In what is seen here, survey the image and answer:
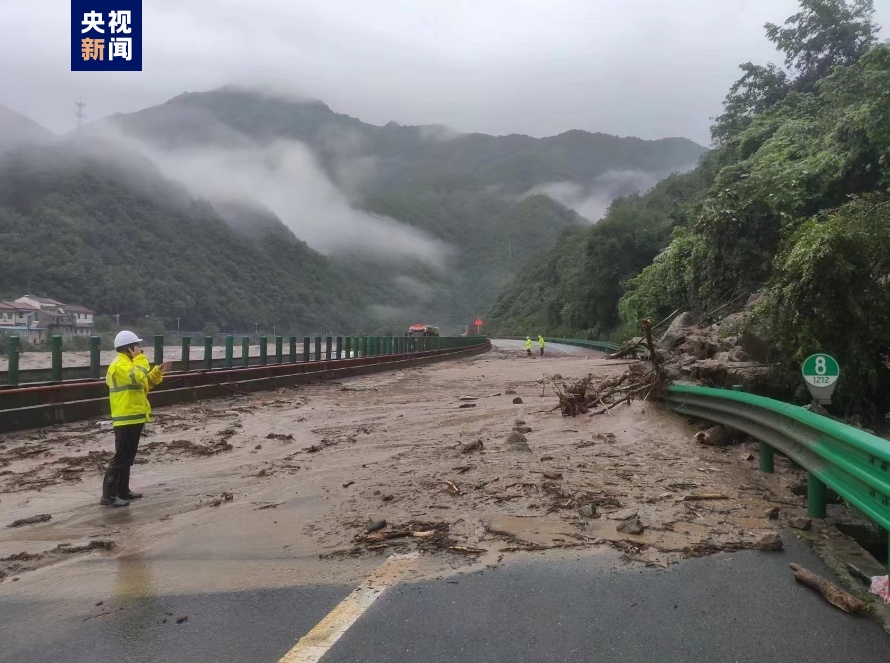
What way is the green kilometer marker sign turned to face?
toward the camera

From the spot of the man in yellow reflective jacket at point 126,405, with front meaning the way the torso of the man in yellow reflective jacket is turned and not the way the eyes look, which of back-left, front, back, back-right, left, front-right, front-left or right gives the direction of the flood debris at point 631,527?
front-right

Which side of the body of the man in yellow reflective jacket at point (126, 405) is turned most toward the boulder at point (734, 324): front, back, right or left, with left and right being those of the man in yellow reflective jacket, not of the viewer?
front

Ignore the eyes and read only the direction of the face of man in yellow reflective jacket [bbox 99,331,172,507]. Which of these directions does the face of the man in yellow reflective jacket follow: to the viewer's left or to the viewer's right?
to the viewer's right

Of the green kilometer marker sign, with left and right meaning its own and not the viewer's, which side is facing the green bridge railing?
right

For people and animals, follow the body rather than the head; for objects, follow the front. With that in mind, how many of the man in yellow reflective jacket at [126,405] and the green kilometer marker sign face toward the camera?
1

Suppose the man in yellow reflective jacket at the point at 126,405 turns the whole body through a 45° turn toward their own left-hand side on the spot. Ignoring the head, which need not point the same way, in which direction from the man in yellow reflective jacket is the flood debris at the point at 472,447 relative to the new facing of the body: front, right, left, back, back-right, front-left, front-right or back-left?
front-right

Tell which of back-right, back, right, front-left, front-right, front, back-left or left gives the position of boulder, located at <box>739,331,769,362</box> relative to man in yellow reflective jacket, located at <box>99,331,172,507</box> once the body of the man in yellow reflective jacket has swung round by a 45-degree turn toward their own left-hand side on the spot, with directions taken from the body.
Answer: front-right

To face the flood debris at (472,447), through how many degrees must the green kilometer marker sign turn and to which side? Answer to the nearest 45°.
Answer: approximately 90° to its right

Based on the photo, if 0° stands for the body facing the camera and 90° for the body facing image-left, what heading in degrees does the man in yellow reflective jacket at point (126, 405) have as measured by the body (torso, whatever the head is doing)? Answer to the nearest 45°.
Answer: approximately 270°

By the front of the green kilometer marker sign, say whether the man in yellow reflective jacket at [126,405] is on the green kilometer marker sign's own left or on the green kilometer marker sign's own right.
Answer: on the green kilometer marker sign's own right
